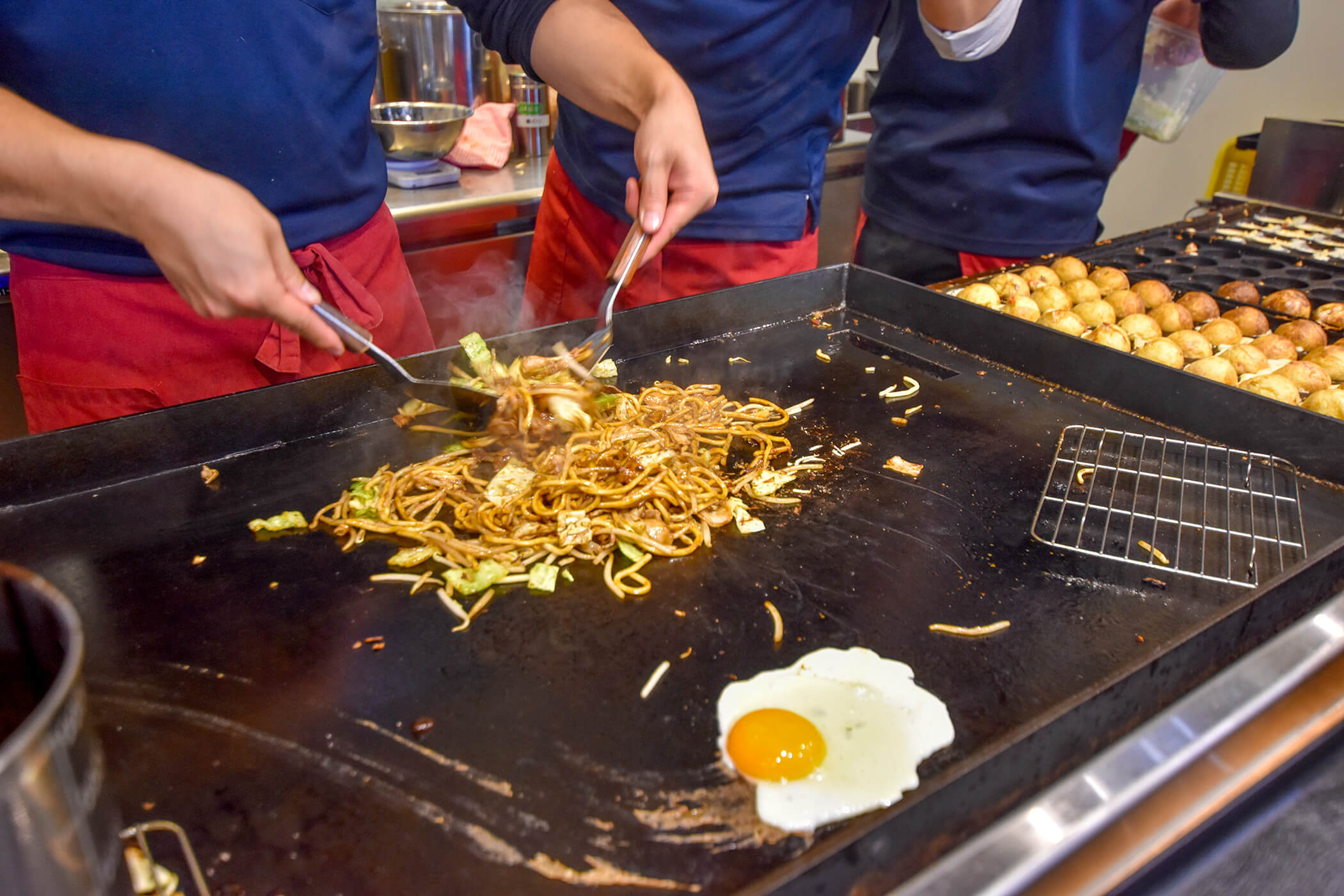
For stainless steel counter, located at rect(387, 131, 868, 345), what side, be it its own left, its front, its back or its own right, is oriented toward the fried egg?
front

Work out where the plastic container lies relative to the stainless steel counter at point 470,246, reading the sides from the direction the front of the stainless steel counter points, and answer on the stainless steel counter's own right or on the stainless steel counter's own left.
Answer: on the stainless steel counter's own left

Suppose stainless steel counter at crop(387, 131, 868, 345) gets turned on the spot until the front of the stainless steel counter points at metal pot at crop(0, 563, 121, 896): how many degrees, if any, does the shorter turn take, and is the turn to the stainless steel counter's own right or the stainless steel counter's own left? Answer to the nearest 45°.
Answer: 0° — it already faces it

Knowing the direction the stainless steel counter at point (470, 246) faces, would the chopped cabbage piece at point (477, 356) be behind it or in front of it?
in front

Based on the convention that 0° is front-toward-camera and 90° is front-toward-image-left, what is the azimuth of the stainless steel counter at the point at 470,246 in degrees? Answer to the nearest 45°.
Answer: approximately 0°

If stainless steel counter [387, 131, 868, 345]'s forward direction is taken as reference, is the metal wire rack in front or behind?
in front

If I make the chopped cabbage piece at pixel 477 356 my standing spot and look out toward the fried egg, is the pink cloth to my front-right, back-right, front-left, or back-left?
back-left

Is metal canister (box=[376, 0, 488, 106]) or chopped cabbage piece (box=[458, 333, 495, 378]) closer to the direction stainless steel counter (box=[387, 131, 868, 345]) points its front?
the chopped cabbage piece
